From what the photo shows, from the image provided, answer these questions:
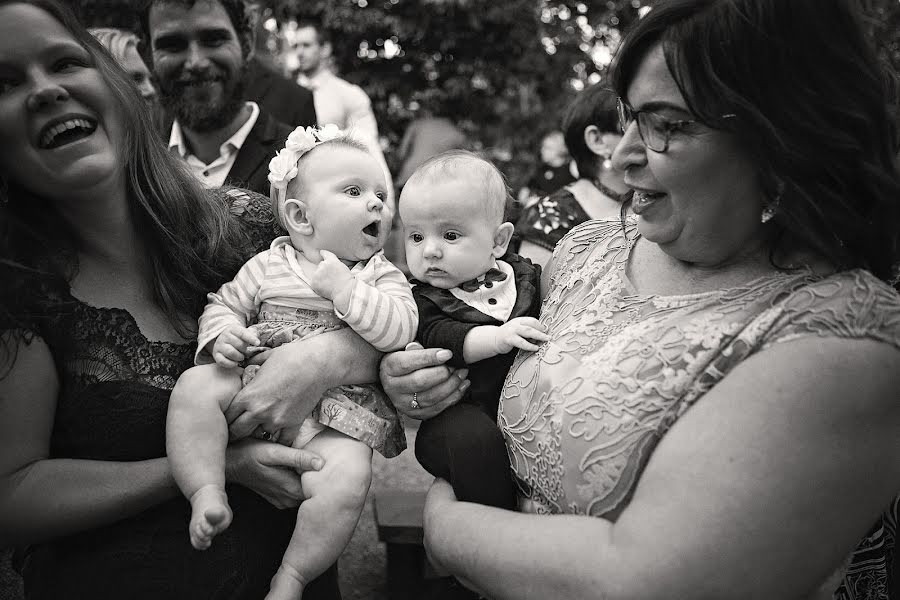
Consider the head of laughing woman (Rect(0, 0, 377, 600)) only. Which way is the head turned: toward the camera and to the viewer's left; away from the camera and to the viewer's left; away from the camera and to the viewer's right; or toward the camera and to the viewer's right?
toward the camera and to the viewer's right

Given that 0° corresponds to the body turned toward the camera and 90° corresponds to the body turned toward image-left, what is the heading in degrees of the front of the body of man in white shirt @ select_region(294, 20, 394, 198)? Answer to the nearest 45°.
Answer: approximately 45°

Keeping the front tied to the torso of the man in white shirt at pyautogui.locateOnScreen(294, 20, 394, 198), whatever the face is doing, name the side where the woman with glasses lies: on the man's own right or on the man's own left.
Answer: on the man's own left

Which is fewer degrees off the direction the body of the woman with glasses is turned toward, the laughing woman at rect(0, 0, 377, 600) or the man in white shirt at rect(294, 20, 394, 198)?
the laughing woman

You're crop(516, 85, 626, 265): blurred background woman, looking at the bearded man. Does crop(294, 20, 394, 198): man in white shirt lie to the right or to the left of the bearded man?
right

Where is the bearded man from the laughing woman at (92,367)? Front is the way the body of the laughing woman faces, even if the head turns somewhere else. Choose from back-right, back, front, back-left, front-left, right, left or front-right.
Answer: back-left

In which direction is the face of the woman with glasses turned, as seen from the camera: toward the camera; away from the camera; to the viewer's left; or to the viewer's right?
to the viewer's left

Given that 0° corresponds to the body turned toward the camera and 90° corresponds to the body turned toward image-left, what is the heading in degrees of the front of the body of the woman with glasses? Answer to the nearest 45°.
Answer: approximately 45°

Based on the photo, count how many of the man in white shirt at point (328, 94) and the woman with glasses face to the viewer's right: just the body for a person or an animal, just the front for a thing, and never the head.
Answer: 0

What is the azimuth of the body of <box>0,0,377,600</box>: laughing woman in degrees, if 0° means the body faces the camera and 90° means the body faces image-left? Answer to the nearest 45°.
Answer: approximately 315°

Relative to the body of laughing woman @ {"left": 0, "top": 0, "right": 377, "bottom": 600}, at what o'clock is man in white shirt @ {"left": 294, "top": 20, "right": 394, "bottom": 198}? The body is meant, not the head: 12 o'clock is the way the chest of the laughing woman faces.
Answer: The man in white shirt is roughly at 8 o'clock from the laughing woman.

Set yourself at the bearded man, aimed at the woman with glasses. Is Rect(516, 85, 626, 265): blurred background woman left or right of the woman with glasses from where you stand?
left

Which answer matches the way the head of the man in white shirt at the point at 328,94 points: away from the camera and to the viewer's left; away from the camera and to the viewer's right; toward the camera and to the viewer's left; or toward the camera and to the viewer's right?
toward the camera and to the viewer's left

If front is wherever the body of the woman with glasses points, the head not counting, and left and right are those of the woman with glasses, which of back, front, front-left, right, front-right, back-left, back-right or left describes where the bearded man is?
right

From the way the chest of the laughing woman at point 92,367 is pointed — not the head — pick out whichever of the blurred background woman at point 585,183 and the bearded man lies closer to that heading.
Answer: the blurred background woman

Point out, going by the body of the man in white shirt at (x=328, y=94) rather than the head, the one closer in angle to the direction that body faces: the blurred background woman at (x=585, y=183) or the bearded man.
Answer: the bearded man

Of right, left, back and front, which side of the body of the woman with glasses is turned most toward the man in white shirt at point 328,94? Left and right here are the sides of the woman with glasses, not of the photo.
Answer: right

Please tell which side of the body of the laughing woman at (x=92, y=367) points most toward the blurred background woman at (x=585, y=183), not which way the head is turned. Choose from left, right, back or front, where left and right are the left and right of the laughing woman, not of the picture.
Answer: left
